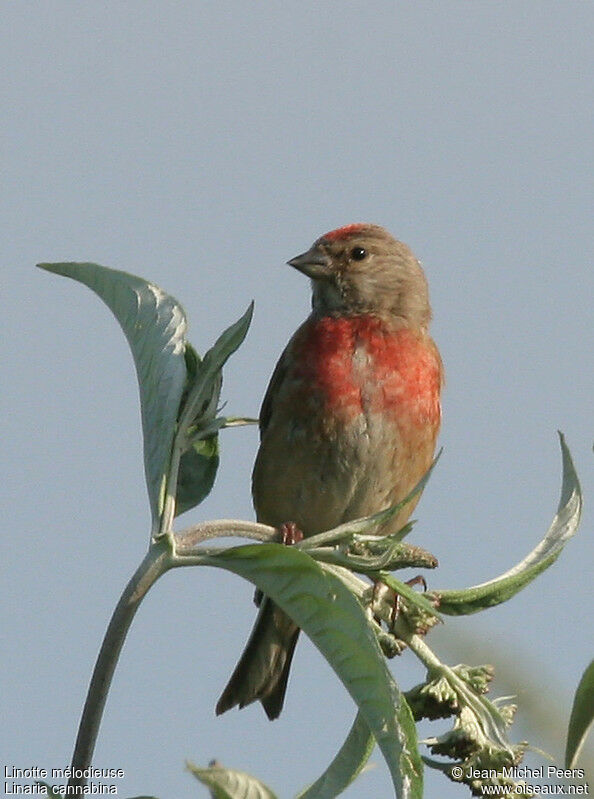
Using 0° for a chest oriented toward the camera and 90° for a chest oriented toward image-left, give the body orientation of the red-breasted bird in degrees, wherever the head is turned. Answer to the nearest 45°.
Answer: approximately 0°
